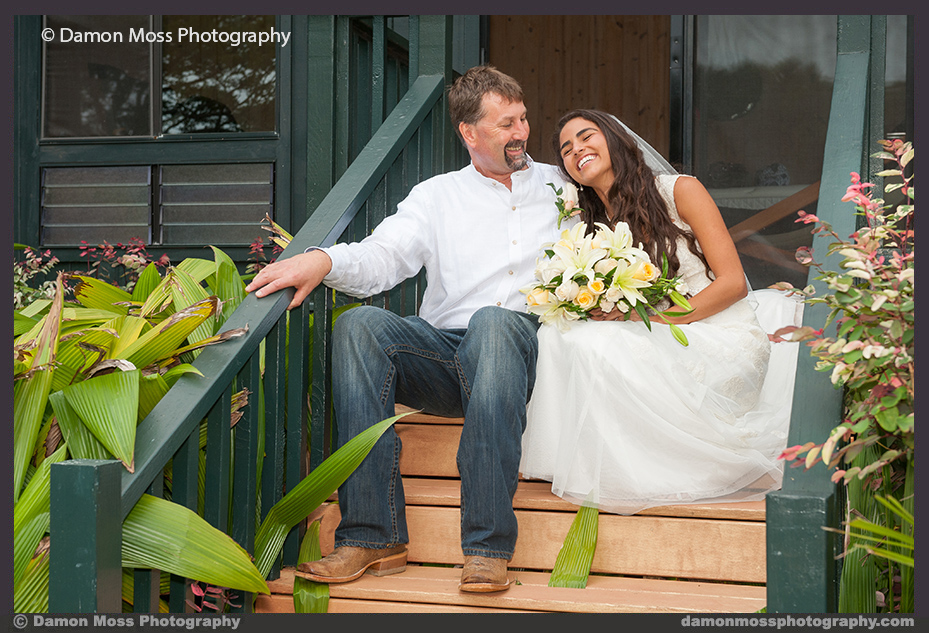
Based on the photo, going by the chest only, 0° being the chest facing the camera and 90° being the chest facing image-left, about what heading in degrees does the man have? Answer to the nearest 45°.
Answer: approximately 0°

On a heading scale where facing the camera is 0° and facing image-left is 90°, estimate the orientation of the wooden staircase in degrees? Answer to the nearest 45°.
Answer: approximately 0°

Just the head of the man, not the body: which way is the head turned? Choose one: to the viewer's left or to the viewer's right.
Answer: to the viewer's right

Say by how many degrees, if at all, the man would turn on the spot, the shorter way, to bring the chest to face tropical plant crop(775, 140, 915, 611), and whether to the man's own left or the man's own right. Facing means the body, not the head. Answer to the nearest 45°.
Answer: approximately 45° to the man's own left

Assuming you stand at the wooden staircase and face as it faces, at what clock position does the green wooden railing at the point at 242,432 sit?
The green wooden railing is roughly at 3 o'clock from the wooden staircase.

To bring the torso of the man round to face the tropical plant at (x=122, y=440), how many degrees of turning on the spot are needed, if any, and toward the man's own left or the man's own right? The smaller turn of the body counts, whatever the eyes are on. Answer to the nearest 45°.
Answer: approximately 45° to the man's own right
